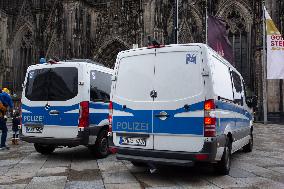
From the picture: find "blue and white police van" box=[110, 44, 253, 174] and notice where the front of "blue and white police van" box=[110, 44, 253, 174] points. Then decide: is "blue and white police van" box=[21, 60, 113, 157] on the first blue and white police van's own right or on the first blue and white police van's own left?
on the first blue and white police van's own left

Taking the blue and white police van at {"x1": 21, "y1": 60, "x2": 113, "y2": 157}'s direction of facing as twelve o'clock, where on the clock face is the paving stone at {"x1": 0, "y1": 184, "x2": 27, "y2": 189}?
The paving stone is roughly at 5 o'clock from the blue and white police van.

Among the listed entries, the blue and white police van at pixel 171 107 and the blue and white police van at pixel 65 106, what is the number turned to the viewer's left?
0

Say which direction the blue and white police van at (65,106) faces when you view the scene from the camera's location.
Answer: facing away from the viewer and to the right of the viewer

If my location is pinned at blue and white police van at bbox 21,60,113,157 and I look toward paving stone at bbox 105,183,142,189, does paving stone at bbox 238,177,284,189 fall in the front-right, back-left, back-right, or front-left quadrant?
front-left

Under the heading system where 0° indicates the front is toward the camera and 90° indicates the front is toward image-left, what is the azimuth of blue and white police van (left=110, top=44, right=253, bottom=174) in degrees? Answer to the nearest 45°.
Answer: approximately 225°

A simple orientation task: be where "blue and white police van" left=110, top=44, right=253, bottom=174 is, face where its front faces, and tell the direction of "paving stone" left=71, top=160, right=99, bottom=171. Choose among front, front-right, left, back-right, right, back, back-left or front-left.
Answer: left

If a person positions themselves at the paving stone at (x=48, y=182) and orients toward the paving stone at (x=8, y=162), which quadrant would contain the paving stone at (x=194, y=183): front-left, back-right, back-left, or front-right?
back-right

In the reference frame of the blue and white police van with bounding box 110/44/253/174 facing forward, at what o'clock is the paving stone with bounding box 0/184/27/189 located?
The paving stone is roughly at 7 o'clock from the blue and white police van.
